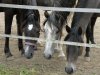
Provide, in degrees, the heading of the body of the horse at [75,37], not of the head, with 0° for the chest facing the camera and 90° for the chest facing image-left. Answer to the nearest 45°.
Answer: approximately 45°

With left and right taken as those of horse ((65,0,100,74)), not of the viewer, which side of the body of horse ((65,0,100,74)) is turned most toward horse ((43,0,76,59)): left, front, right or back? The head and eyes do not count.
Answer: right
